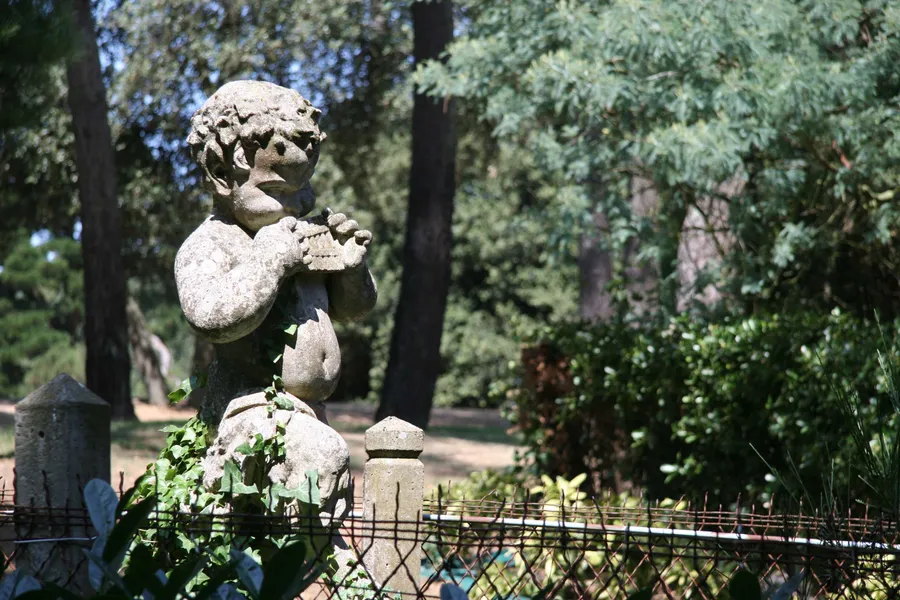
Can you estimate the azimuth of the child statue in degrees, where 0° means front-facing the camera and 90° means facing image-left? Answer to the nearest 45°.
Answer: approximately 315°

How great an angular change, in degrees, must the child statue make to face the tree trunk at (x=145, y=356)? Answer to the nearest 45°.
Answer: approximately 135° to its left

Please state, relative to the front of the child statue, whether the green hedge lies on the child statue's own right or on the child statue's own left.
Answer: on the child statue's own left

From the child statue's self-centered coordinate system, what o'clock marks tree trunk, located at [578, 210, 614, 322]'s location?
The tree trunk is roughly at 8 o'clock from the child statue.

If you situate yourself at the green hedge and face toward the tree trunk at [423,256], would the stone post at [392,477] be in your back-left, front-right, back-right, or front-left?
back-left

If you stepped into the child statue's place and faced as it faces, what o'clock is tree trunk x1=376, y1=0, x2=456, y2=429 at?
The tree trunk is roughly at 8 o'clock from the child statue.
